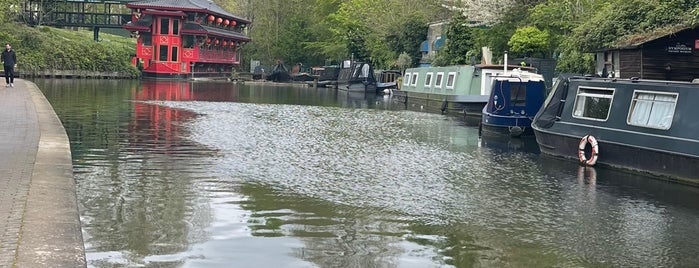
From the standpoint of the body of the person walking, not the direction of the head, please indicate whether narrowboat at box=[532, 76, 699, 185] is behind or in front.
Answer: in front

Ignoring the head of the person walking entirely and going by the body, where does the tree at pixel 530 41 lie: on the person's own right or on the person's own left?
on the person's own left

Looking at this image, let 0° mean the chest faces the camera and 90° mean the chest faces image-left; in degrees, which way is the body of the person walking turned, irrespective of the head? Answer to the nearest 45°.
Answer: approximately 0°

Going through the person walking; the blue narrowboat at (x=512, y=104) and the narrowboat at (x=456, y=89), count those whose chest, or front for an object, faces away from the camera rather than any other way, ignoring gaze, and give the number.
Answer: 1

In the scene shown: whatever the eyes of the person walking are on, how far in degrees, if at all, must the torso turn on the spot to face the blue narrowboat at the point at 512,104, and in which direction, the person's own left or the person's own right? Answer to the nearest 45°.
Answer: approximately 45° to the person's own left
